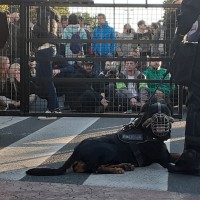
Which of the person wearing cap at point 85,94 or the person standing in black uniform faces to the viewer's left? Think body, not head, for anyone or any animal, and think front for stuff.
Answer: the person standing in black uniform

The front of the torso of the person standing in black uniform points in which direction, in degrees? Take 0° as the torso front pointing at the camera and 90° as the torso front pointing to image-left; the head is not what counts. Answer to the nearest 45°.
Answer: approximately 90°

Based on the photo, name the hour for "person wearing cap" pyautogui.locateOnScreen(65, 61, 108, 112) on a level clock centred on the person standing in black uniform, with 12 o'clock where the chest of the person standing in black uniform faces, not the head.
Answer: The person wearing cap is roughly at 2 o'clock from the person standing in black uniform.

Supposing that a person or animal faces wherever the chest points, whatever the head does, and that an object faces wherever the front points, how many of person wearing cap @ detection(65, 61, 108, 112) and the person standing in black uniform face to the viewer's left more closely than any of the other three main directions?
1

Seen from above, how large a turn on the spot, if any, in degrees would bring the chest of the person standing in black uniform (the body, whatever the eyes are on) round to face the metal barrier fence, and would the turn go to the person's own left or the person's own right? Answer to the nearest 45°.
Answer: approximately 45° to the person's own right

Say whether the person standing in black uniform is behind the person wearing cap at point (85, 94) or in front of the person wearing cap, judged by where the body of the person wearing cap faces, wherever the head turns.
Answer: in front

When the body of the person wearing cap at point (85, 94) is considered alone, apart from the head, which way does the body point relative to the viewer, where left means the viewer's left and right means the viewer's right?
facing the viewer and to the right of the viewer
